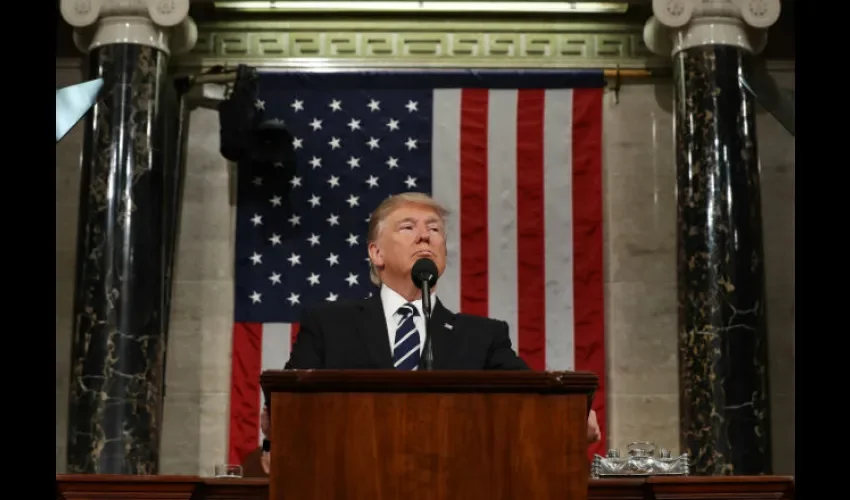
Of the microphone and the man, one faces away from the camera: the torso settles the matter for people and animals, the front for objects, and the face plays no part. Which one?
the microphone

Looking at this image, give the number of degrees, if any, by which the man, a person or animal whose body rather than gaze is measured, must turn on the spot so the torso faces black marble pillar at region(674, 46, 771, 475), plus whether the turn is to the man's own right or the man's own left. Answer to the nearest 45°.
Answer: approximately 135° to the man's own left

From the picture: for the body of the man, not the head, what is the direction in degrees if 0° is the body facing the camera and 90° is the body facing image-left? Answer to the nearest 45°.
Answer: approximately 0°

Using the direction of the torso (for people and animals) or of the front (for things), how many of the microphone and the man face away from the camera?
1

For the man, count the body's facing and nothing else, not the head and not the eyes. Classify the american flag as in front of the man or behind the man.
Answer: behind

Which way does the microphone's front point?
away from the camera
